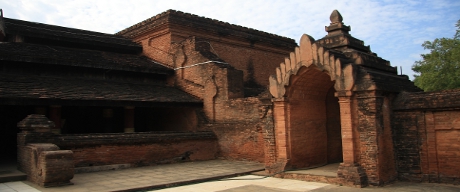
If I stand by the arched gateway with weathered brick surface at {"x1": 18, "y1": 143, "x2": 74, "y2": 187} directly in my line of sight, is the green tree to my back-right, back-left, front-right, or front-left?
back-right

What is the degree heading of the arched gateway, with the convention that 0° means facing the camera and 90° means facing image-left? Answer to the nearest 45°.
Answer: approximately 45°

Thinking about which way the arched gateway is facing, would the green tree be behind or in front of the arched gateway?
behind

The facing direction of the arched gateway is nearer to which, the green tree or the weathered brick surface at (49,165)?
the weathered brick surface
